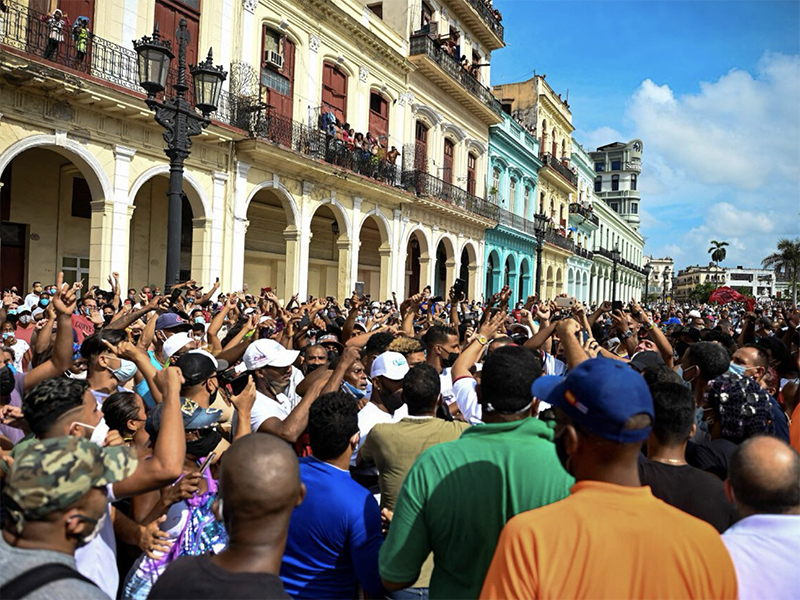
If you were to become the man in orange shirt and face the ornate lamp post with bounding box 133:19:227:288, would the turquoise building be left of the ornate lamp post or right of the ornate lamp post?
right

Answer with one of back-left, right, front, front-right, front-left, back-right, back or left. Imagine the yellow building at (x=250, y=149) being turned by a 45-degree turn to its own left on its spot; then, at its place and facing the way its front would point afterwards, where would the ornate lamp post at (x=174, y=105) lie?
right

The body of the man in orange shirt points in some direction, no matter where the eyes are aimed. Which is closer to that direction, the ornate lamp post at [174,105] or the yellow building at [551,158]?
the yellow building

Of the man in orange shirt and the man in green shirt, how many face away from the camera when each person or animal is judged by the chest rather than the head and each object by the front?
2

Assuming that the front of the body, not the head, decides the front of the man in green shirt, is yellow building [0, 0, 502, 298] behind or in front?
in front

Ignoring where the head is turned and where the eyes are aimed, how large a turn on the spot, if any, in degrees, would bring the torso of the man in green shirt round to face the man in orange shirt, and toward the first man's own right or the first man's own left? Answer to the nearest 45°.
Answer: approximately 135° to the first man's own right

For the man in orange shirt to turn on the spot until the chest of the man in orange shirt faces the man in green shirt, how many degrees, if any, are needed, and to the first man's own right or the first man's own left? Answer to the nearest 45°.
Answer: approximately 45° to the first man's own left

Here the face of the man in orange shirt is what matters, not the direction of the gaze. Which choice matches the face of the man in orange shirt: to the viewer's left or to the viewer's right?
to the viewer's left

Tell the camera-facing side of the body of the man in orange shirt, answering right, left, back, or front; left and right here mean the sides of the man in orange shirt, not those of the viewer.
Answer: back

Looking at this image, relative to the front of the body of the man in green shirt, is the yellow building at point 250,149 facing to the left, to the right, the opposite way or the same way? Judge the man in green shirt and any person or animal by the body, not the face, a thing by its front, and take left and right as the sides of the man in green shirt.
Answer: to the right

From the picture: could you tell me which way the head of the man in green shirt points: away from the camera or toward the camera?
away from the camera

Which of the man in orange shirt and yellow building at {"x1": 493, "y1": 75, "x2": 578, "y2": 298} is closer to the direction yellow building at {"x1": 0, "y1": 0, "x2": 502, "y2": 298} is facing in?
the man in orange shirt

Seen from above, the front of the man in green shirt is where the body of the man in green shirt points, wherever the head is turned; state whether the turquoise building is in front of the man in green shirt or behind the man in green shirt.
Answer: in front

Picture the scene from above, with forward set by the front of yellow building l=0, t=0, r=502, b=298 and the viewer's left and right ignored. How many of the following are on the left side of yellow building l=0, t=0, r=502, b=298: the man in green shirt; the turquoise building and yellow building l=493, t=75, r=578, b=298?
2

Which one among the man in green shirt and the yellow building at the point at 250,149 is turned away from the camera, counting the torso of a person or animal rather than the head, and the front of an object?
the man in green shirt

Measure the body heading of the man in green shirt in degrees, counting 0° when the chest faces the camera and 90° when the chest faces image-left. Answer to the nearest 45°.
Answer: approximately 180°
